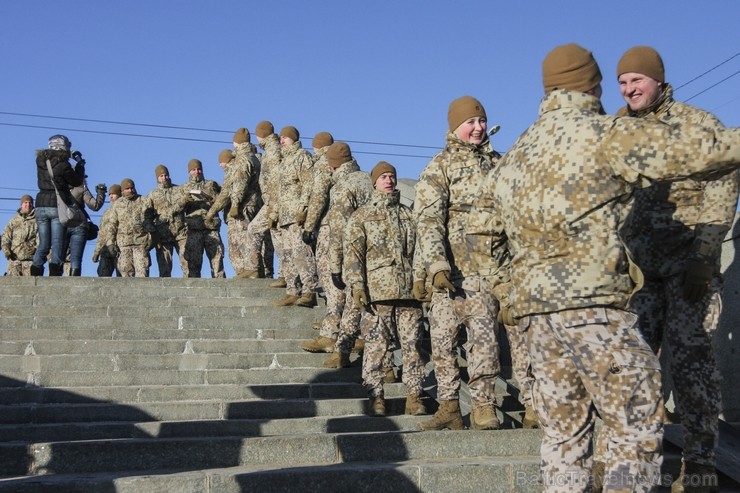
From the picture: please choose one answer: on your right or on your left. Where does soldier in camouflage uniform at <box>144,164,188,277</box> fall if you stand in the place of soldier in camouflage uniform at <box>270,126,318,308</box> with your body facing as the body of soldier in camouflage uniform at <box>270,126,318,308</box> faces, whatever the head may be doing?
on your right

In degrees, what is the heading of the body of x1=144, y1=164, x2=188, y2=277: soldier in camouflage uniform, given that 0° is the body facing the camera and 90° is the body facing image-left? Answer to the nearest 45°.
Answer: approximately 0°

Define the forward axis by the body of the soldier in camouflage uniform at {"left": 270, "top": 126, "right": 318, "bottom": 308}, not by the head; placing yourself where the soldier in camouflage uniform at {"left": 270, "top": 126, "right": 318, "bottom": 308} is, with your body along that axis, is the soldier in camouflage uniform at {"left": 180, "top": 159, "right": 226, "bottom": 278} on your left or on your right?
on your right

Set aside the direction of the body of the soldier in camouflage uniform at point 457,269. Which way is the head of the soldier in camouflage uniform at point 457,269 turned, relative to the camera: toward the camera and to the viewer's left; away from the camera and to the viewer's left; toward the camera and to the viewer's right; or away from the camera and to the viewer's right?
toward the camera and to the viewer's right

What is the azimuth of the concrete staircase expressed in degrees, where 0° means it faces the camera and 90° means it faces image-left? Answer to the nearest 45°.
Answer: approximately 0°

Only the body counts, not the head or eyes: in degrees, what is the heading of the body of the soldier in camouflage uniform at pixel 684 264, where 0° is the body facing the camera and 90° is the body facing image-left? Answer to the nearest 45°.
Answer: approximately 45°
